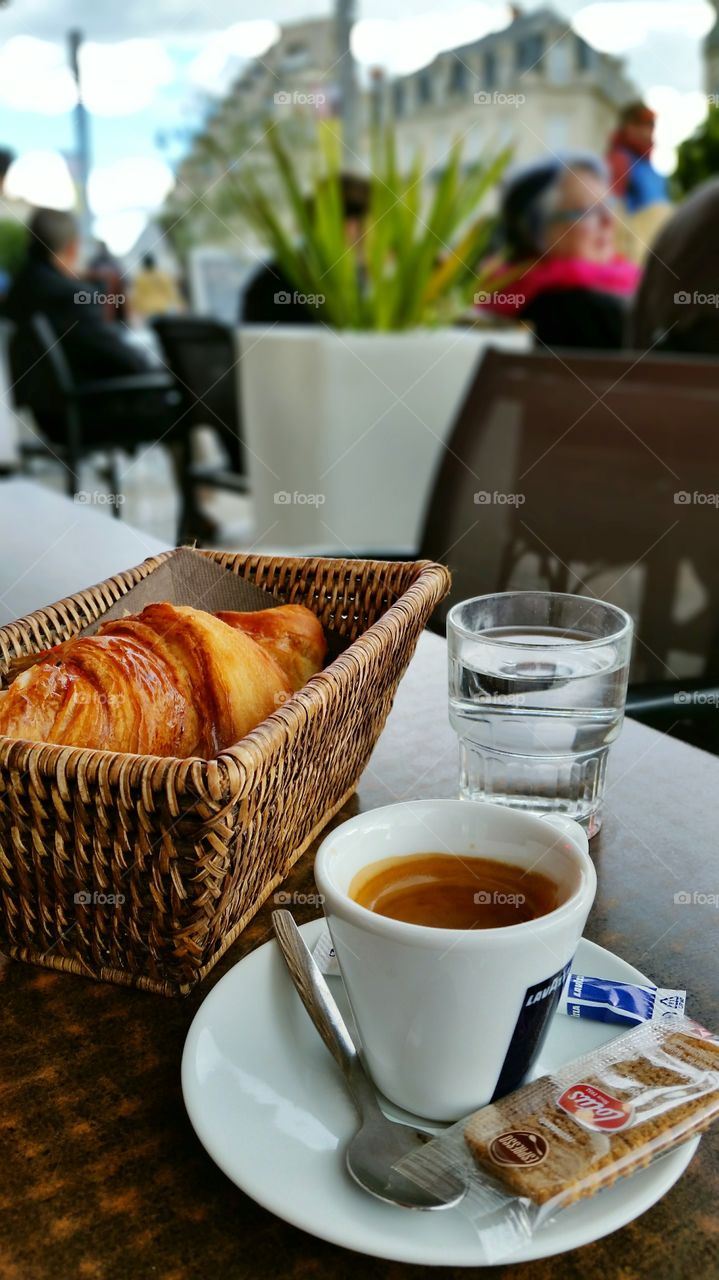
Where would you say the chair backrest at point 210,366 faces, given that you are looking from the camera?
facing away from the viewer and to the right of the viewer

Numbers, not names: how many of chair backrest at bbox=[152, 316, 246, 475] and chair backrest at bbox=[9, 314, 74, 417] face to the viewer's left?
0

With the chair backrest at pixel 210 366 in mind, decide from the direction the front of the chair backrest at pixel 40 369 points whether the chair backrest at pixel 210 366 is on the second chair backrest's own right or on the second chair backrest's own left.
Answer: on the second chair backrest's own right

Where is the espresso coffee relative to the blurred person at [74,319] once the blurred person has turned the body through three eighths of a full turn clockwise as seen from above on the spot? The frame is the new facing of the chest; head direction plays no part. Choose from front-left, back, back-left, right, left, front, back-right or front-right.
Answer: front
